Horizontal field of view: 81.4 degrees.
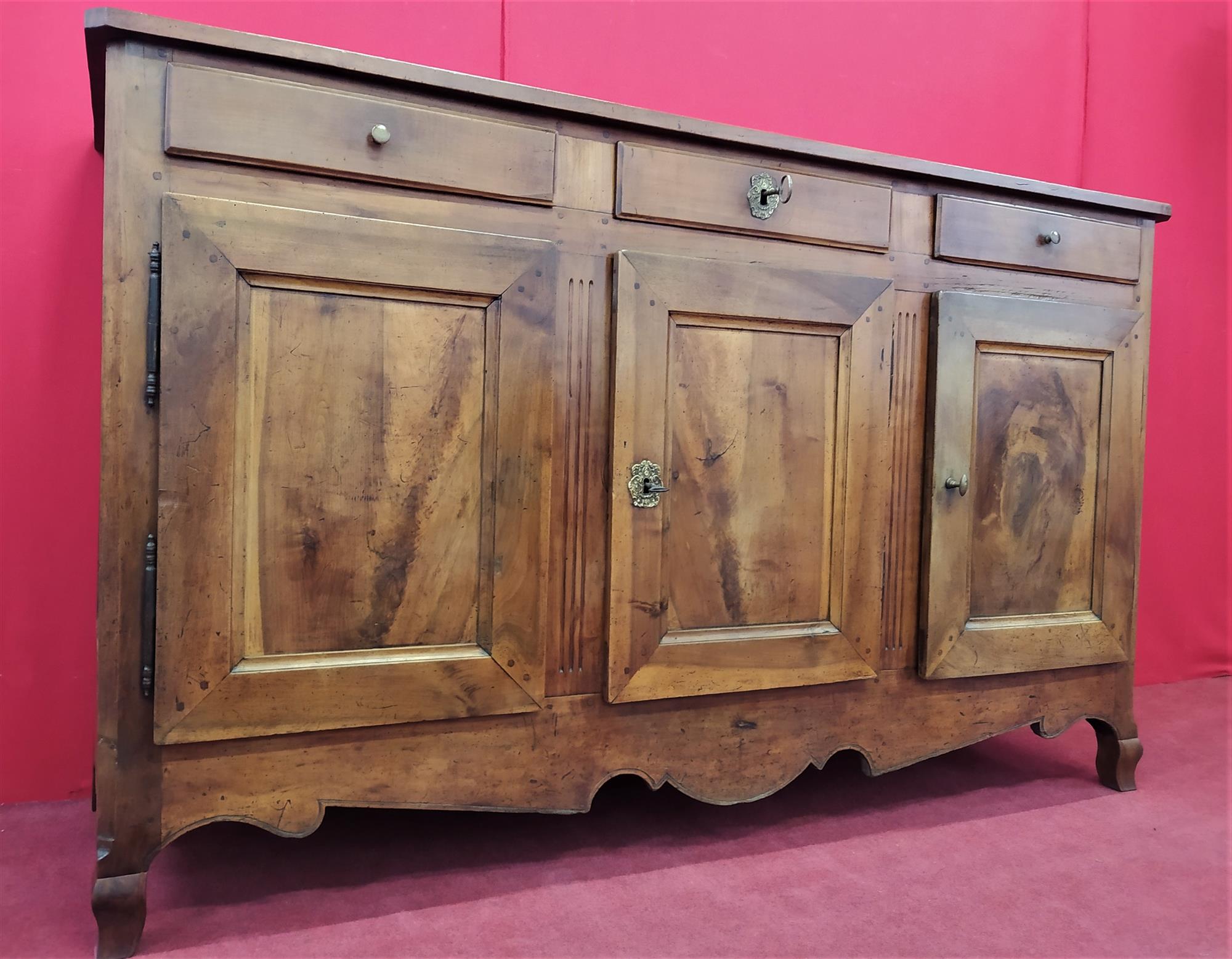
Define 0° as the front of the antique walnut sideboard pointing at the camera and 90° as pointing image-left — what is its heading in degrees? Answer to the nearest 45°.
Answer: approximately 315°
